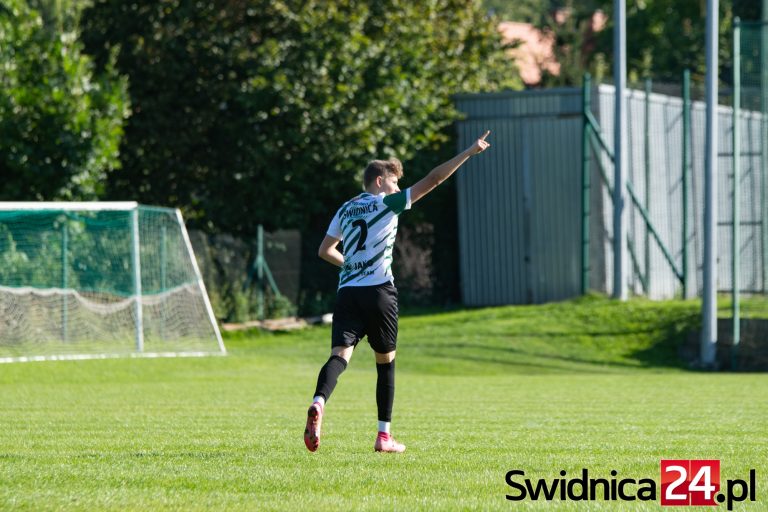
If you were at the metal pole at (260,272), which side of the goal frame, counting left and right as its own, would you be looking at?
back

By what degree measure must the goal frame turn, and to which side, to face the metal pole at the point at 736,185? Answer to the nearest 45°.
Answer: approximately 135° to its left

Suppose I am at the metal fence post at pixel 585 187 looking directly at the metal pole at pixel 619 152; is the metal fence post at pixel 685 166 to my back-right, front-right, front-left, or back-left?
front-left

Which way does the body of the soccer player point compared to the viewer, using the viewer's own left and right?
facing away from the viewer and to the right of the viewer

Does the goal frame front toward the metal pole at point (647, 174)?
no

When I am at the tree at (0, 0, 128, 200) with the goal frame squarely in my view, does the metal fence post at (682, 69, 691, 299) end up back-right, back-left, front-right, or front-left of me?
front-left

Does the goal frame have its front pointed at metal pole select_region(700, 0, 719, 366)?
no

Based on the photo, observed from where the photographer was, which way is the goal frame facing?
facing the viewer and to the left of the viewer

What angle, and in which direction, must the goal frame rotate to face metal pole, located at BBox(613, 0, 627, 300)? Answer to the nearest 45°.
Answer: approximately 135° to its left

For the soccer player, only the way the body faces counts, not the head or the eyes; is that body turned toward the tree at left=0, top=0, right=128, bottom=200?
no

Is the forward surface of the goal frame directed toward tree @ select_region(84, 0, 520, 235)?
no

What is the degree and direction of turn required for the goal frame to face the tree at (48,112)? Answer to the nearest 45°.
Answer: approximately 90° to its right
